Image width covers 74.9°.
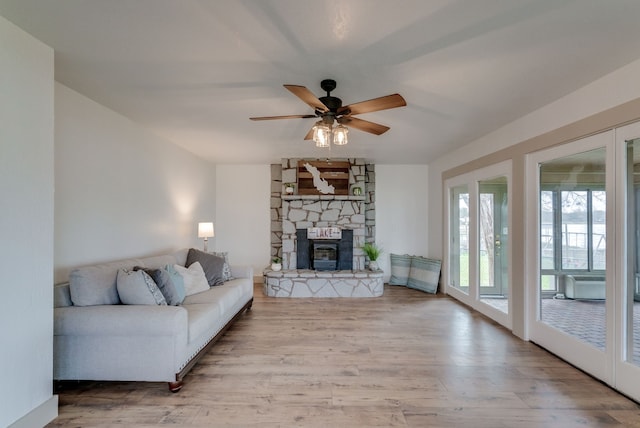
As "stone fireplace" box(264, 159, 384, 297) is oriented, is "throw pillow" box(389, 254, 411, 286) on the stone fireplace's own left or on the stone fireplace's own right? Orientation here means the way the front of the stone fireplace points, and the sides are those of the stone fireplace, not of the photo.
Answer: on the stone fireplace's own left

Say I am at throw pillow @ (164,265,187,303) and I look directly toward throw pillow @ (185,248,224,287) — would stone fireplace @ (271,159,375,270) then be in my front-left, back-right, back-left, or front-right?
front-right

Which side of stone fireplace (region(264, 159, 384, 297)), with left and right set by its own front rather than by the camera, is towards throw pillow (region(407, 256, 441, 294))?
left

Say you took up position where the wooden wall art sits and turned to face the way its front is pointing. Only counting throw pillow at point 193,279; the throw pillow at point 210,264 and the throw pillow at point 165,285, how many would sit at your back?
0

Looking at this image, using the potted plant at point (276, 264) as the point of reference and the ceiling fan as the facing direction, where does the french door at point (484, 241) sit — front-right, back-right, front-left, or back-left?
front-left

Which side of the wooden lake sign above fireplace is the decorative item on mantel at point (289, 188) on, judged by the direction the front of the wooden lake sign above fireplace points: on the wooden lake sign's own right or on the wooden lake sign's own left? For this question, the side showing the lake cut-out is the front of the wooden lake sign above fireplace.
on the wooden lake sign's own right

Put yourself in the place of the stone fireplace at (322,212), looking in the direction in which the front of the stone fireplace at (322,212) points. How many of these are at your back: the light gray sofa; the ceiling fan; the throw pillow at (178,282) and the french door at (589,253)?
0

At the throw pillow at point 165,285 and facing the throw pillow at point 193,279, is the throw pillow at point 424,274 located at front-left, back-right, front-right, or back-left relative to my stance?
front-right

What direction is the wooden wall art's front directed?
toward the camera

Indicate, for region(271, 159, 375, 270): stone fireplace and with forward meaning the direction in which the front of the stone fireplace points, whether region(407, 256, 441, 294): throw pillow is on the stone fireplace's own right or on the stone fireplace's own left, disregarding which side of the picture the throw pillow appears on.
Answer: on the stone fireplace's own left

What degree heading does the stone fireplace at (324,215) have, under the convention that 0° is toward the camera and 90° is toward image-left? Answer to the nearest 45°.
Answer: approximately 0°

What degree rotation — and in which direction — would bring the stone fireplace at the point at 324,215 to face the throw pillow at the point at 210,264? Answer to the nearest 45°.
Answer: approximately 45° to its right

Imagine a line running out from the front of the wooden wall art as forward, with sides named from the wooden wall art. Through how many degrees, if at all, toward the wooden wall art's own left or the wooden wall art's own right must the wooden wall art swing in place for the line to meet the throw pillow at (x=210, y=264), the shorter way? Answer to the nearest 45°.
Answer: approximately 45° to the wooden wall art's own right

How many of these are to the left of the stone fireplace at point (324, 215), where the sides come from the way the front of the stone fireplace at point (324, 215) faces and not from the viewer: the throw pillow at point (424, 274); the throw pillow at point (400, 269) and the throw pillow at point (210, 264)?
2
